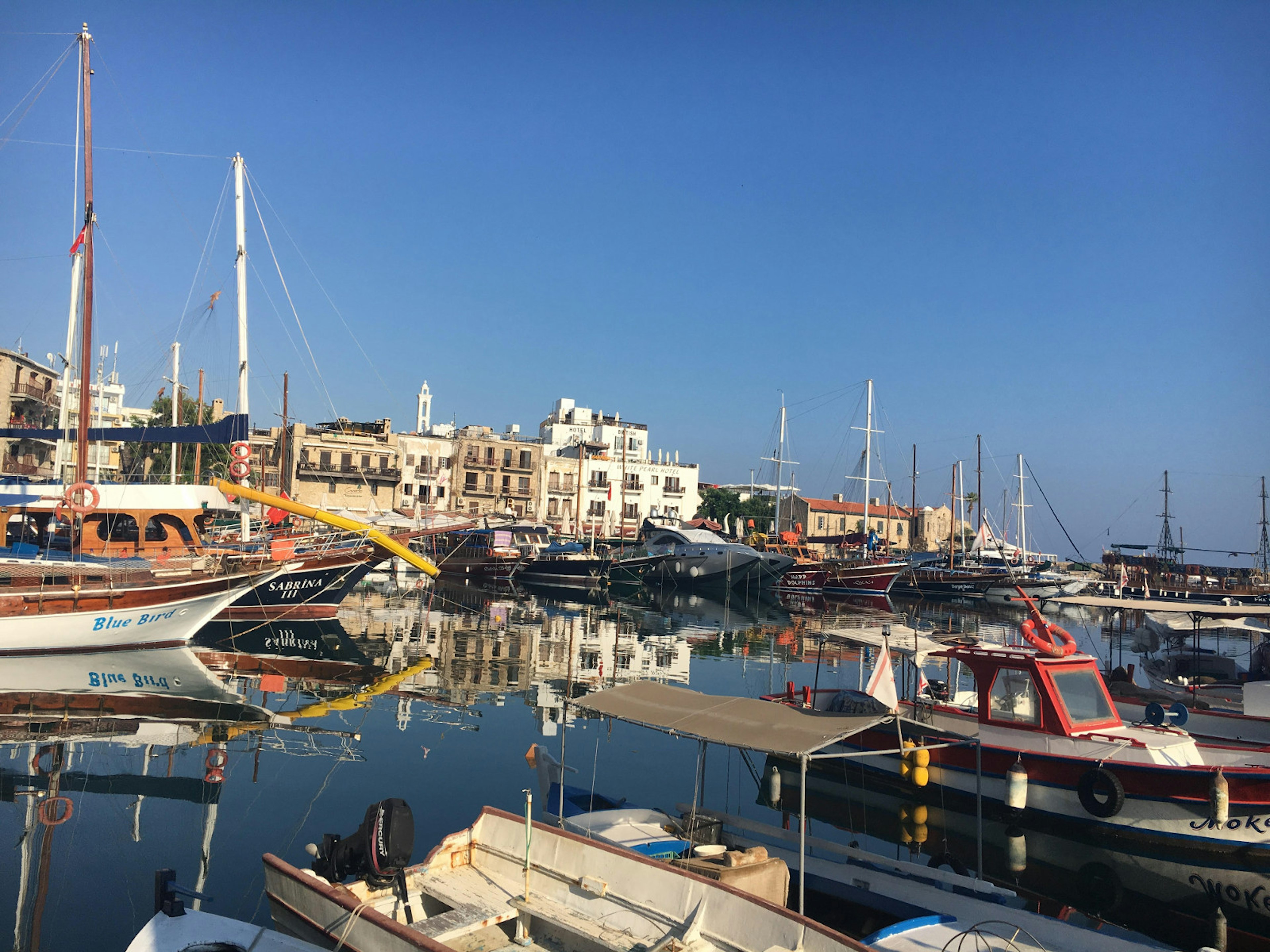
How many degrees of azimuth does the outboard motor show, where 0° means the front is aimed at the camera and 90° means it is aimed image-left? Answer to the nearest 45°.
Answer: approximately 315°

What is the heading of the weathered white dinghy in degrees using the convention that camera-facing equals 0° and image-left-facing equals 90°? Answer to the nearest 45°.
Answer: approximately 315°

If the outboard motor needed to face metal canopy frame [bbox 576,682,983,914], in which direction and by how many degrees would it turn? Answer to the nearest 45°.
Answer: approximately 45° to its left

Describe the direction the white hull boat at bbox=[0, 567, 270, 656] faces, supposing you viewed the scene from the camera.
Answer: facing to the right of the viewer

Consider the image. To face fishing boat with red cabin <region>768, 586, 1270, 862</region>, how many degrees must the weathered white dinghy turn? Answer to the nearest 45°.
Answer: approximately 90° to its left

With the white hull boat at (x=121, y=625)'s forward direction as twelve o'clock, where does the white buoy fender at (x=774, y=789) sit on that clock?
The white buoy fender is roughly at 2 o'clock from the white hull boat.

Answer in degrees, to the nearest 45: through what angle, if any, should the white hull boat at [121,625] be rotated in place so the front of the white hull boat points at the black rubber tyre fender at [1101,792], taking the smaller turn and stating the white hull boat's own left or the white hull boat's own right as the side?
approximately 45° to the white hull boat's own right
